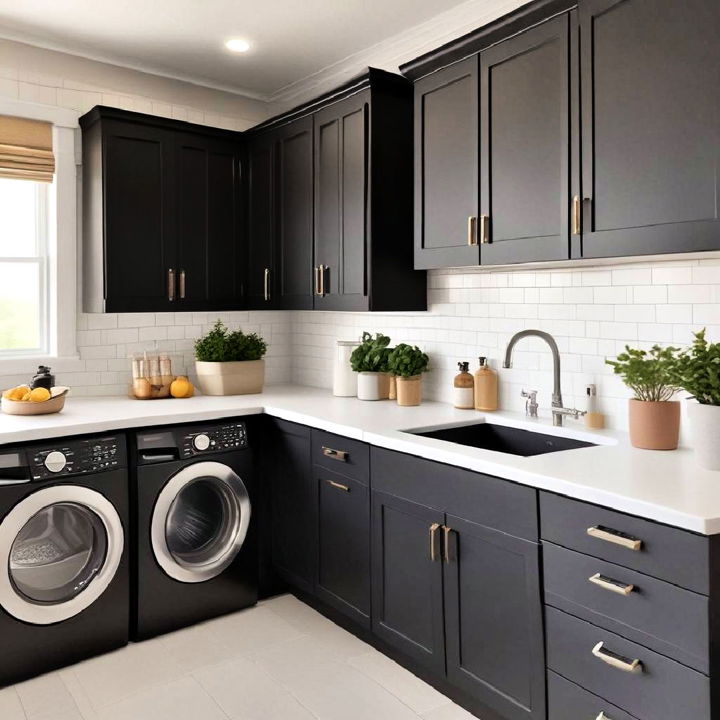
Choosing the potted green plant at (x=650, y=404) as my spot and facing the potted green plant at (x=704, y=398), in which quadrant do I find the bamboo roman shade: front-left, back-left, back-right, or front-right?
back-right

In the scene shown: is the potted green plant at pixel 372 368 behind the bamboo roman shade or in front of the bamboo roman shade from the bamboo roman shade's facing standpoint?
in front

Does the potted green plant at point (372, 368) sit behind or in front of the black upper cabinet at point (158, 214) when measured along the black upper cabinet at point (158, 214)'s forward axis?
in front

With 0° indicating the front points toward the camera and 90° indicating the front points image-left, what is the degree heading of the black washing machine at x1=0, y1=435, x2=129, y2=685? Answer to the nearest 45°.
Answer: approximately 315°

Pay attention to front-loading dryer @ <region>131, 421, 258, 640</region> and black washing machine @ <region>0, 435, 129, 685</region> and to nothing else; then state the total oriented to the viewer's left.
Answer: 0

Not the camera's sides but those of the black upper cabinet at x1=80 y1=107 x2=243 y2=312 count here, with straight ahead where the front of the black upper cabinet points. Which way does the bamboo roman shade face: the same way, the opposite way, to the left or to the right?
the same way

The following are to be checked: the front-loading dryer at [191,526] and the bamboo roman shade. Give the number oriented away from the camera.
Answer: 0

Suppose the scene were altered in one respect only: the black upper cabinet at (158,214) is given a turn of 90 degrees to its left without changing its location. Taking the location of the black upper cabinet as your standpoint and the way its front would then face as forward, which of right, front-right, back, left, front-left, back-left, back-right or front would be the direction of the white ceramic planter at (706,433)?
right

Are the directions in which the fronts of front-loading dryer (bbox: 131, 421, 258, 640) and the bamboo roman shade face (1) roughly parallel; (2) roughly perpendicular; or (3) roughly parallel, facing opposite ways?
roughly parallel

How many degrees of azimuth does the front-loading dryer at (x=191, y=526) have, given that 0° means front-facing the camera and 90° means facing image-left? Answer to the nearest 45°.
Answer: approximately 315°

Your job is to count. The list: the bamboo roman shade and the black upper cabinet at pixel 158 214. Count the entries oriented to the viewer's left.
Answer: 0
